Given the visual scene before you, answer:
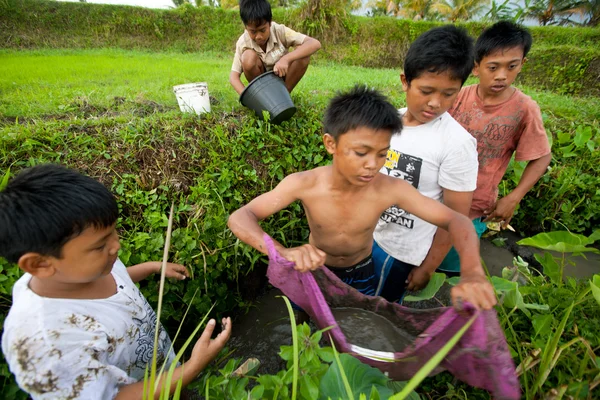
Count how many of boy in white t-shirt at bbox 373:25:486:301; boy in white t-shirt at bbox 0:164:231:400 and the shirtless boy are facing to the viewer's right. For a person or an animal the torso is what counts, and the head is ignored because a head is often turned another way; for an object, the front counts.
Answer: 1

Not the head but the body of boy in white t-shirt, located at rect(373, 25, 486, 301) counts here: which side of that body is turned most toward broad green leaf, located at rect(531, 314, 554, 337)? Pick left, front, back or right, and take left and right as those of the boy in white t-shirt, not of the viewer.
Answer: left

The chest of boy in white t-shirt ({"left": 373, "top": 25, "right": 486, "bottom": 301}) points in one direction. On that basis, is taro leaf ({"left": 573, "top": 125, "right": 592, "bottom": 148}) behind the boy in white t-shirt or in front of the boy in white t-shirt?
behind

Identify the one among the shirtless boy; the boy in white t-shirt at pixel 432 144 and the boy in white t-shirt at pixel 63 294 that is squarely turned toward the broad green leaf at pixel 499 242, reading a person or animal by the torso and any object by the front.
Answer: the boy in white t-shirt at pixel 63 294

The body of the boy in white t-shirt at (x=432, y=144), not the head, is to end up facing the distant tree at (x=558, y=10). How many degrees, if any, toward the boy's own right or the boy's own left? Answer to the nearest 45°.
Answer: approximately 135° to the boy's own right

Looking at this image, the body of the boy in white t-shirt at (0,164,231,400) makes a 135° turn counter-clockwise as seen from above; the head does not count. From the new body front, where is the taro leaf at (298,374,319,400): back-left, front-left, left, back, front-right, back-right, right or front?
back

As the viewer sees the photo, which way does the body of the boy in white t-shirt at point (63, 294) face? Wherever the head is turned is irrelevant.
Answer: to the viewer's right

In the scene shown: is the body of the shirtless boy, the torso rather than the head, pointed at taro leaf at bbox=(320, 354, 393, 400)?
yes

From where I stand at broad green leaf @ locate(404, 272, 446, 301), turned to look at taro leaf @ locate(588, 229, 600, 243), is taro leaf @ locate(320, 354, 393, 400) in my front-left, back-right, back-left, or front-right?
back-right

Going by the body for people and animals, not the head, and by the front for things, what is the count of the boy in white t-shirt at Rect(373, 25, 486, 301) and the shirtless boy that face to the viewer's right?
0

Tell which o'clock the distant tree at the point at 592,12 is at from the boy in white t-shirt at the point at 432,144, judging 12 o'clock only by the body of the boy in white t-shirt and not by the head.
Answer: The distant tree is roughly at 5 o'clock from the boy in white t-shirt.
